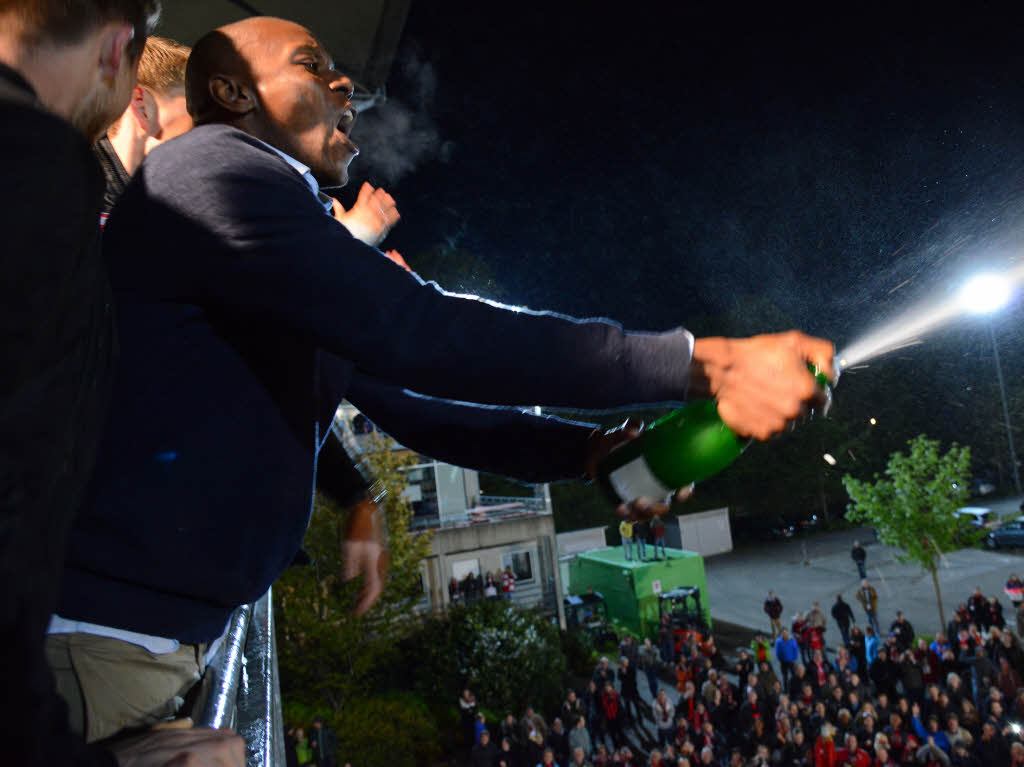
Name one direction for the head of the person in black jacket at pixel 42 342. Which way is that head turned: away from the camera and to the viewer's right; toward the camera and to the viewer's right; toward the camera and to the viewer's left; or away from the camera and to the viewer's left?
away from the camera and to the viewer's right

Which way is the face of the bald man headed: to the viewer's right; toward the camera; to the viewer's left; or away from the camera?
to the viewer's right

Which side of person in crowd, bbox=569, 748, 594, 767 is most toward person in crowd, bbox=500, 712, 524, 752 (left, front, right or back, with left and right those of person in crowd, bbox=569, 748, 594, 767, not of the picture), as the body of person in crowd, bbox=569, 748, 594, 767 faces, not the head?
right

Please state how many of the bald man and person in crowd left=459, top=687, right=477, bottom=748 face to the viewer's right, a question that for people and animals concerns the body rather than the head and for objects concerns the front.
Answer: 1

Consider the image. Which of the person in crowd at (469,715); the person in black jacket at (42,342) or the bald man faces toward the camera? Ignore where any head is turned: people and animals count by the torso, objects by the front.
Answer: the person in crowd

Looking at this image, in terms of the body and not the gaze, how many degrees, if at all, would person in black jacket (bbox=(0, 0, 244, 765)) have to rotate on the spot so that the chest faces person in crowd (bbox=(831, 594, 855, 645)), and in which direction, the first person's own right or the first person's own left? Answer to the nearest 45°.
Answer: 0° — they already face them

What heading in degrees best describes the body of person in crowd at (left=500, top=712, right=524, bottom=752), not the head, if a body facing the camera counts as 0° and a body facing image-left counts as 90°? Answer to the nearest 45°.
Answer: approximately 0°

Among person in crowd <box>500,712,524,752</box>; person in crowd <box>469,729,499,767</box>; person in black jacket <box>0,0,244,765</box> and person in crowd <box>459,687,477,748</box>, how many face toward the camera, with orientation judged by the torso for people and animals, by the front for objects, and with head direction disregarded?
3

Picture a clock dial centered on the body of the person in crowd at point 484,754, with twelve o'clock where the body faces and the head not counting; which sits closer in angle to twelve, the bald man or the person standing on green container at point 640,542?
the bald man

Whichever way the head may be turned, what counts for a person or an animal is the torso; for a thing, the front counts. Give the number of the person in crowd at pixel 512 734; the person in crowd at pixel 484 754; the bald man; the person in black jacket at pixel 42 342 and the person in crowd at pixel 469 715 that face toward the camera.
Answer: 3
